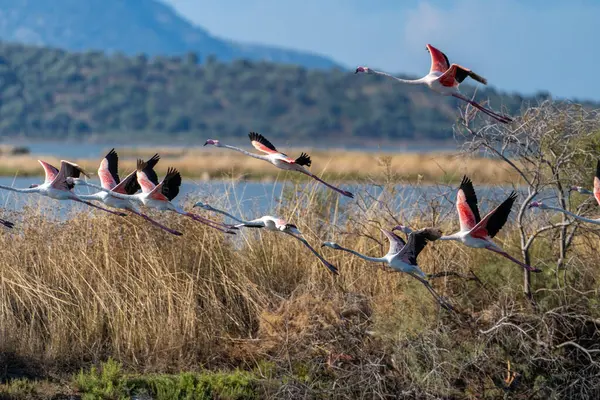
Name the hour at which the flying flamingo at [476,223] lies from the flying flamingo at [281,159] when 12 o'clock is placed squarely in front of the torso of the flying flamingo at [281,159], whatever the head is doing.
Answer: the flying flamingo at [476,223] is roughly at 6 o'clock from the flying flamingo at [281,159].

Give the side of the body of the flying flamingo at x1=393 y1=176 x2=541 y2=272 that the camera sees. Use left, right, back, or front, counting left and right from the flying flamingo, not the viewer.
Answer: left

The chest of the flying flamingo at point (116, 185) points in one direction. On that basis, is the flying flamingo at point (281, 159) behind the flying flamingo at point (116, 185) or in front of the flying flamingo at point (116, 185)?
behind

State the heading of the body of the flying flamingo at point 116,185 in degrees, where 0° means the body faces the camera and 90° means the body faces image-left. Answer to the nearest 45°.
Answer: approximately 90°

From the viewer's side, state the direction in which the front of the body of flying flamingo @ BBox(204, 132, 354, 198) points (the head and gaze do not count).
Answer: to the viewer's left

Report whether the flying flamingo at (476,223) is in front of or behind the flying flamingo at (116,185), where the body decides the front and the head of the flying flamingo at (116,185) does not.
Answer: behind

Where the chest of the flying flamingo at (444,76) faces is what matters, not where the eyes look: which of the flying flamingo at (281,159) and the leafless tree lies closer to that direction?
the flying flamingo

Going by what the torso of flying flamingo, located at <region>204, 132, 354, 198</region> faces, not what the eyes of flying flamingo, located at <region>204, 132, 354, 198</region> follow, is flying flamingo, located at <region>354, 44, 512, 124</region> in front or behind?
behind

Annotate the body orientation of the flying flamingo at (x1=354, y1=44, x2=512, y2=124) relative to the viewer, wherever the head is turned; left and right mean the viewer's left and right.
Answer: facing to the left of the viewer
